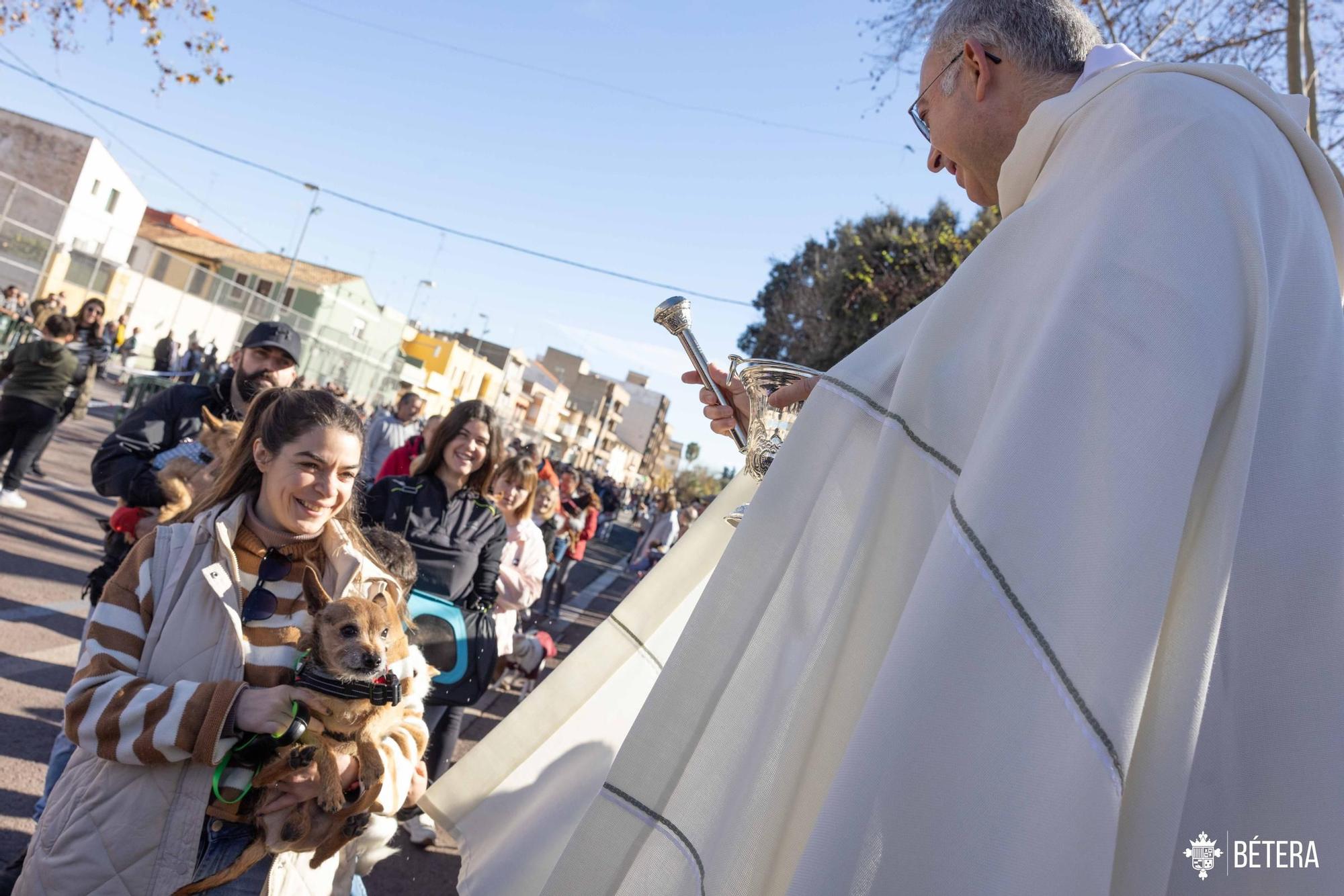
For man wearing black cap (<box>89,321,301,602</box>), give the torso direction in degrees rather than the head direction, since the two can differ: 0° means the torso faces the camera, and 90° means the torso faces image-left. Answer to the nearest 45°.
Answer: approximately 315°

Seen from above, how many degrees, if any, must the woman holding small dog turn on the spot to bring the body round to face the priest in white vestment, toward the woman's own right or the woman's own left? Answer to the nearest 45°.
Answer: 0° — they already face them

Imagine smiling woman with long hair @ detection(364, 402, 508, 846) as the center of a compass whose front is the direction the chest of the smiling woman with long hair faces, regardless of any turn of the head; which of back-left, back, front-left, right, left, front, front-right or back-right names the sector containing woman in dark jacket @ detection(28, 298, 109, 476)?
back-right

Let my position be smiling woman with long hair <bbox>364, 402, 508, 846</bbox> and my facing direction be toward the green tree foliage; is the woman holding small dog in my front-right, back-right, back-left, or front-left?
back-right

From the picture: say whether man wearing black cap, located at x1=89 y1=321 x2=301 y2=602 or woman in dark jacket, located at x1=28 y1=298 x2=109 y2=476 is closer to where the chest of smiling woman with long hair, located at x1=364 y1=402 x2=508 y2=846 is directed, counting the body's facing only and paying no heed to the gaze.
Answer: the man wearing black cap

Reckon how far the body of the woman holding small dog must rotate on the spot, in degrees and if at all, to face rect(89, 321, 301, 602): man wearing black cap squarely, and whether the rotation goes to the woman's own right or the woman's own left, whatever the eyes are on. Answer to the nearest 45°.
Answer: approximately 135° to the woman's own left

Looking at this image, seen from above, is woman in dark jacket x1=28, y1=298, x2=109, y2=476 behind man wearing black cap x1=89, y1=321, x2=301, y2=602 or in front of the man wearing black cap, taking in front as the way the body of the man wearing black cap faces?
behind

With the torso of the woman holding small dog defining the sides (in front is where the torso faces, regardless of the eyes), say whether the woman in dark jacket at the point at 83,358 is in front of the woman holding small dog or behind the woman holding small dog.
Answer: behind

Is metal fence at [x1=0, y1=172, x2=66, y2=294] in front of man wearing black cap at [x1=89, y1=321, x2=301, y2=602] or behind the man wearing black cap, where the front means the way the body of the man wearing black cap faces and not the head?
behind

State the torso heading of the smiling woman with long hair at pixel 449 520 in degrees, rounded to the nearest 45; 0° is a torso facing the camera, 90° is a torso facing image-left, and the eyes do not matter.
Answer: approximately 0°
